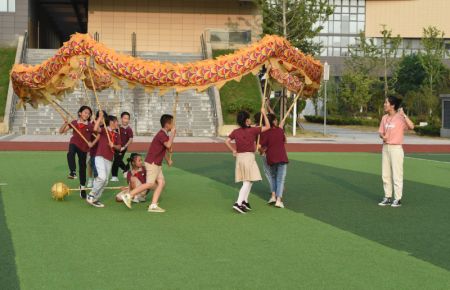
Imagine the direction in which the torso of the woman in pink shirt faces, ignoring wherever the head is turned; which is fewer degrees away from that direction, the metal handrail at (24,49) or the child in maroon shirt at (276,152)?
the child in maroon shirt

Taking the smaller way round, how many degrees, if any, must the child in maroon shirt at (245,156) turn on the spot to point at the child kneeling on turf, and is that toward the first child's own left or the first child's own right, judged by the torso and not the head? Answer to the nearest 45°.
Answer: approximately 135° to the first child's own left

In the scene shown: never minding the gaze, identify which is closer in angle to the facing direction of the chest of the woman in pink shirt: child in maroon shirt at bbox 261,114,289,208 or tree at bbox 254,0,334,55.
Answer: the child in maroon shirt

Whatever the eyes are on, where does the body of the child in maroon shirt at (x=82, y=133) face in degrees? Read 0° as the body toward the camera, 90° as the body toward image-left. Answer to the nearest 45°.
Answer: approximately 0°

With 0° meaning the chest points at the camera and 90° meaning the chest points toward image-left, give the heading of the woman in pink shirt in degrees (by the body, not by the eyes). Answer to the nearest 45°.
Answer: approximately 45°

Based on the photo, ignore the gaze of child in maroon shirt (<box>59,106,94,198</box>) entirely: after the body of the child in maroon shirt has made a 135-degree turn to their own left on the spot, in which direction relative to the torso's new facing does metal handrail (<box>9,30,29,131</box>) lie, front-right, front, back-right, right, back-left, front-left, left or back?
front-left
